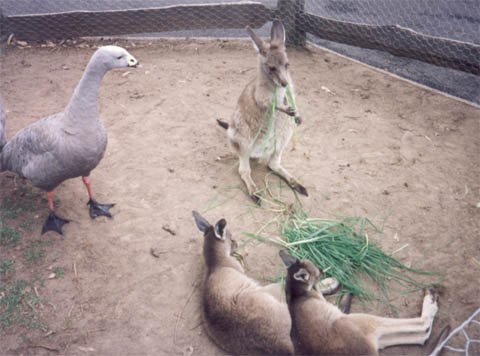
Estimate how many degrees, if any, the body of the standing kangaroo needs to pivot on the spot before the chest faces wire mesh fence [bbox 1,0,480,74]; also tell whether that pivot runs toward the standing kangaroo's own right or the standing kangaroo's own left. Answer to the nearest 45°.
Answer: approximately 135° to the standing kangaroo's own left

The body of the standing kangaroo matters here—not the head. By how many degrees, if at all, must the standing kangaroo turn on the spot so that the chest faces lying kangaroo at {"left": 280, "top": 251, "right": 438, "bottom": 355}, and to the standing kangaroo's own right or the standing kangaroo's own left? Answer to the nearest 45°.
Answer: approximately 45° to the standing kangaroo's own right

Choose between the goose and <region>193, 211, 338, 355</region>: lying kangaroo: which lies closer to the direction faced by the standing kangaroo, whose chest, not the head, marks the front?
the lying kangaroo

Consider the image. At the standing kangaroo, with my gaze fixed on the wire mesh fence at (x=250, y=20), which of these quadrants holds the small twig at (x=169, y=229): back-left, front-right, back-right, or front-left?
back-left

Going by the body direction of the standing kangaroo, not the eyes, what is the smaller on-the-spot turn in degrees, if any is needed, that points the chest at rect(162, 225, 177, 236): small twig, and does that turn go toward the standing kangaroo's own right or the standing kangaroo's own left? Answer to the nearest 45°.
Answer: approximately 90° to the standing kangaroo's own right

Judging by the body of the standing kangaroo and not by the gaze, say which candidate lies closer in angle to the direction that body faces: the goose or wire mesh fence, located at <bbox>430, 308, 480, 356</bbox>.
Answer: the wire mesh fence

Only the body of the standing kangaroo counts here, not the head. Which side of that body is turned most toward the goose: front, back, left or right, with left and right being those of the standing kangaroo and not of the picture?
right

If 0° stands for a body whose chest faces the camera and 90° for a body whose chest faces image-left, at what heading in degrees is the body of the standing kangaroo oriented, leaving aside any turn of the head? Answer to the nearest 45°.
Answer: approximately 315°

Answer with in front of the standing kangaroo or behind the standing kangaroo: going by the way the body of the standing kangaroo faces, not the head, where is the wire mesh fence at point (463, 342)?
in front

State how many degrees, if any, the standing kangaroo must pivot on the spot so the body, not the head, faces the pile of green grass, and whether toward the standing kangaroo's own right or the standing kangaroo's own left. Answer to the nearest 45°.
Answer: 0° — it already faces it
